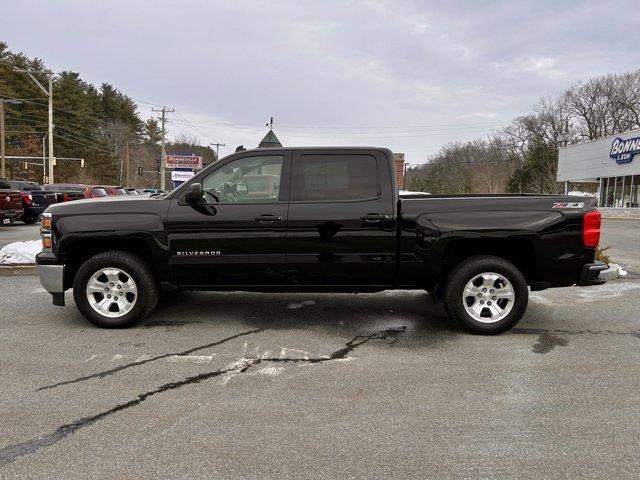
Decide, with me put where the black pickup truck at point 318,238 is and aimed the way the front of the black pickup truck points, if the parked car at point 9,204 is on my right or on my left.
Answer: on my right

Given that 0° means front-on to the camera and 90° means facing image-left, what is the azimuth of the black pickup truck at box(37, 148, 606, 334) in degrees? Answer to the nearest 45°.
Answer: approximately 90°

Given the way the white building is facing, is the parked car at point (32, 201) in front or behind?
in front

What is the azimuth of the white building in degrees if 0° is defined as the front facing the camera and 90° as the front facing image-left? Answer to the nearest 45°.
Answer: approximately 45°

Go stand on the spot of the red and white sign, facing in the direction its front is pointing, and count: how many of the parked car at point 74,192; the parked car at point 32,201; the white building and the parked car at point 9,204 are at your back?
0

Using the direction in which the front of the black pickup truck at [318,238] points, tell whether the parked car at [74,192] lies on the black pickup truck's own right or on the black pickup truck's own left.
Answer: on the black pickup truck's own right

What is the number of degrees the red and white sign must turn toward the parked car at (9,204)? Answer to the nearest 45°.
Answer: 0° — it already faces it

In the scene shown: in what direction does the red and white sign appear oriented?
toward the camera

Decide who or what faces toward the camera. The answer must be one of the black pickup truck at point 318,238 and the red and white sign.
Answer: the red and white sign

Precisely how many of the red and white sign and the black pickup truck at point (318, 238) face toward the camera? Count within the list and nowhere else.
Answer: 1

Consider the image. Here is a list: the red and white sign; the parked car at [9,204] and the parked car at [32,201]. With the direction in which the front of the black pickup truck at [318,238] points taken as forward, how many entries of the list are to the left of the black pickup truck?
0

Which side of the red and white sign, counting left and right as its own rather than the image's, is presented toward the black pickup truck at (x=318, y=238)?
front

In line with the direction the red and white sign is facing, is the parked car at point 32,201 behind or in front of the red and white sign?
in front

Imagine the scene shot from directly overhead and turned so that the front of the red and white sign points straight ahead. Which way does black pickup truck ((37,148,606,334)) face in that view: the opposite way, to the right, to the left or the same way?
to the right

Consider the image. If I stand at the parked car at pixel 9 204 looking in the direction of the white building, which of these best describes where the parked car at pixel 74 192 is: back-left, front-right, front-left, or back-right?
front-left
